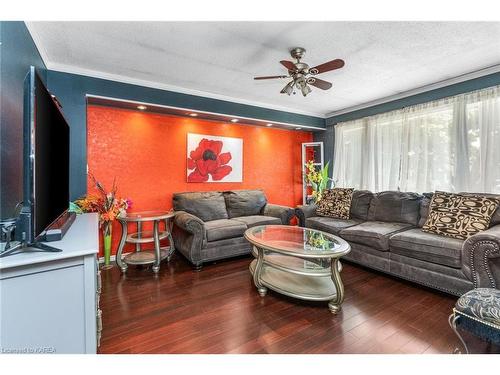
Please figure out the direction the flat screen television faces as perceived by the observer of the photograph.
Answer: facing to the right of the viewer

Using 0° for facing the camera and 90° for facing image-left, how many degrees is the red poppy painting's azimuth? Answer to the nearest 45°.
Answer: approximately 315°

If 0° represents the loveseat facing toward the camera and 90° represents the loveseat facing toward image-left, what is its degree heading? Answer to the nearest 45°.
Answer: approximately 315°

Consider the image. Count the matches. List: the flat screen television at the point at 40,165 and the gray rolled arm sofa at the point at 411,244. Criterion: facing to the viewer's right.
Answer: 1

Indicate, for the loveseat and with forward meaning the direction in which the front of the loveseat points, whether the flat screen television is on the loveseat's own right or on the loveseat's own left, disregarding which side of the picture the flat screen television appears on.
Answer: on the loveseat's own right

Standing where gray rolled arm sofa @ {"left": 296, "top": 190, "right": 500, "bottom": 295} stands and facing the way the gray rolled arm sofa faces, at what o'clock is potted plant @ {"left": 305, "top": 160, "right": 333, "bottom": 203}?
The potted plant is roughly at 3 o'clock from the gray rolled arm sofa.

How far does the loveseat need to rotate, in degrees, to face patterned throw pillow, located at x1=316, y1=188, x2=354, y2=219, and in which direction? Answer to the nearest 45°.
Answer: approximately 45° to its left

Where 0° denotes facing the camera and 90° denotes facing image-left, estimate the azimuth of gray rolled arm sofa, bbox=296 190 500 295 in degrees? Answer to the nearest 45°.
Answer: approximately 45°

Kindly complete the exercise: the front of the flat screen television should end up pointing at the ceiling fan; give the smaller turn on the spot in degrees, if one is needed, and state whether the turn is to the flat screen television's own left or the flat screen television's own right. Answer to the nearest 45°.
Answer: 0° — it already faces it

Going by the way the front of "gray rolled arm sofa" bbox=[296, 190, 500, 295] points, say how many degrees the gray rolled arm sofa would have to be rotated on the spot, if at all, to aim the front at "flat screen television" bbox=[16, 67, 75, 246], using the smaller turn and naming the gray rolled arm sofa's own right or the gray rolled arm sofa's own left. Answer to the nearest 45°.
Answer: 0° — it already faces it

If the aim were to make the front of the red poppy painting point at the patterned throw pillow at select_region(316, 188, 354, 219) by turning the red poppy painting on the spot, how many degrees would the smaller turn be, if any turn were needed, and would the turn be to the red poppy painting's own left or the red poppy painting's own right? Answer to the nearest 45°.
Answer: approximately 45° to the red poppy painting's own left
